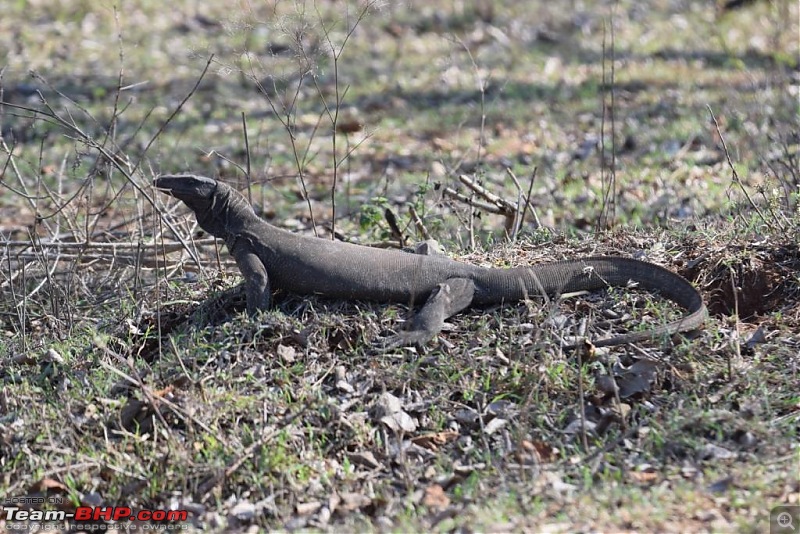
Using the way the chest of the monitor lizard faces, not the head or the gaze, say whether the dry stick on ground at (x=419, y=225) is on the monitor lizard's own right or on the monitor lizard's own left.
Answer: on the monitor lizard's own right

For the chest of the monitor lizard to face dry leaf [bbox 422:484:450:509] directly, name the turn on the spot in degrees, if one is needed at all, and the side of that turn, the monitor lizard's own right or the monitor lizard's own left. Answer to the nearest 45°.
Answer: approximately 90° to the monitor lizard's own left

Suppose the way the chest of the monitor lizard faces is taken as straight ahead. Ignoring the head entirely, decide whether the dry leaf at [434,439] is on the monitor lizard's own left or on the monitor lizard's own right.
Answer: on the monitor lizard's own left

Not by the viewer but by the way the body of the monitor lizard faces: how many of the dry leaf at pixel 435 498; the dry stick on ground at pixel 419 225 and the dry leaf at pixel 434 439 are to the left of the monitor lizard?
2

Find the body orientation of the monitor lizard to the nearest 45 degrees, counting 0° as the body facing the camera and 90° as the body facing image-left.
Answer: approximately 90°
